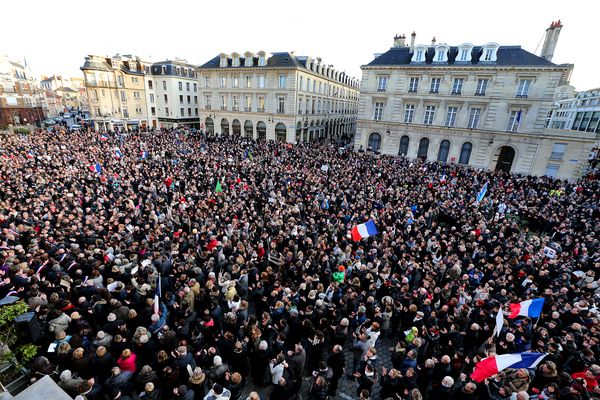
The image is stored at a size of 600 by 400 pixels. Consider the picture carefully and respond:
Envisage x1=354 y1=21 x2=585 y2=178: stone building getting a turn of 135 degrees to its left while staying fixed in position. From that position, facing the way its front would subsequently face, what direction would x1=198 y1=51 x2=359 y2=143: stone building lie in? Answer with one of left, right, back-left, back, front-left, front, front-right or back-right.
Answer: back-left

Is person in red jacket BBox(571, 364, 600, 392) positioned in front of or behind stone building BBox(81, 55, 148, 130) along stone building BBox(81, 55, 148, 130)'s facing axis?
in front

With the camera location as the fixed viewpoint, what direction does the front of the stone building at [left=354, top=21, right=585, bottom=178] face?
facing the viewer

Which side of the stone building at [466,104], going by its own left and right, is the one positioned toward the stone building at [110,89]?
right

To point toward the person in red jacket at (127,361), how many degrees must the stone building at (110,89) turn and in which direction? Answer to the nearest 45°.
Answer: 0° — it already faces them

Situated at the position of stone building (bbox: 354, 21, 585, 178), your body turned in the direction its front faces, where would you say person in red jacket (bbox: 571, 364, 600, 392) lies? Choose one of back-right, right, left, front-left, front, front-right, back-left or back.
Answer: front

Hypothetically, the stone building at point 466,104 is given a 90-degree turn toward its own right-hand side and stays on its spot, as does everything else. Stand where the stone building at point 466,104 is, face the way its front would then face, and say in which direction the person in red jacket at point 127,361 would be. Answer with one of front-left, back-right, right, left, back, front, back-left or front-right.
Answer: left

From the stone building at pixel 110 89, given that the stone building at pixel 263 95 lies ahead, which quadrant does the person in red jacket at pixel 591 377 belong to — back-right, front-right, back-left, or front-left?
front-right

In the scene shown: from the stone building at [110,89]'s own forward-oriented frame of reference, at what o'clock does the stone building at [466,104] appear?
the stone building at [466,104] is roughly at 11 o'clock from the stone building at [110,89].

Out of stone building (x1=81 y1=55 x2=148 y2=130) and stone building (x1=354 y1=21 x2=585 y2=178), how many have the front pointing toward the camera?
2
